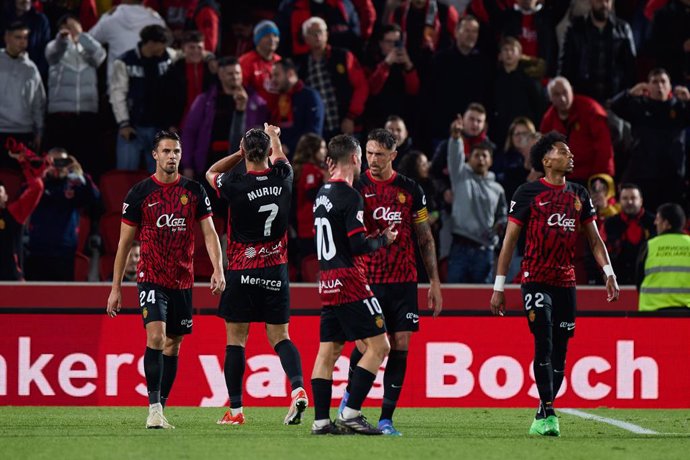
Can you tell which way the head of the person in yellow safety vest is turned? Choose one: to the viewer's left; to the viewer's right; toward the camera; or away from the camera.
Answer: to the viewer's left

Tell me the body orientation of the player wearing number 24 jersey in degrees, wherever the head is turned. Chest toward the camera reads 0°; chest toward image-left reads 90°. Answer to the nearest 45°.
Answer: approximately 0°

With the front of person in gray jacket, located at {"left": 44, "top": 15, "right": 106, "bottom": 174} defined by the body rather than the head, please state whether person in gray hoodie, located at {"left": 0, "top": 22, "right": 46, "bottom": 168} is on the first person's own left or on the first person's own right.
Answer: on the first person's own right

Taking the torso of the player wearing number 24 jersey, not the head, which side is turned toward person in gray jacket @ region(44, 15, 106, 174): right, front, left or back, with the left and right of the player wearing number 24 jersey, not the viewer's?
back

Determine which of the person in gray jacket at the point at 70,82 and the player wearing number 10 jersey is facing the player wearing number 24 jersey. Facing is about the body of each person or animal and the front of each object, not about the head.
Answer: the person in gray jacket

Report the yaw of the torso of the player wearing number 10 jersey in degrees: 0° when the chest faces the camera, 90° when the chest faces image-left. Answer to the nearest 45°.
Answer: approximately 225°

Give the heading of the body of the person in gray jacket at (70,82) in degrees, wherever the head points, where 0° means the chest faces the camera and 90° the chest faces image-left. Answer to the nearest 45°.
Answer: approximately 0°

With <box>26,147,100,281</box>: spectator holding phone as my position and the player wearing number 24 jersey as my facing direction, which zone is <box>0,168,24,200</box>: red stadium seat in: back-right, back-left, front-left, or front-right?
back-right

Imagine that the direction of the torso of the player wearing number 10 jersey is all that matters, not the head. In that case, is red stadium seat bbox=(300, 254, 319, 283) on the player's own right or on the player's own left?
on the player's own left

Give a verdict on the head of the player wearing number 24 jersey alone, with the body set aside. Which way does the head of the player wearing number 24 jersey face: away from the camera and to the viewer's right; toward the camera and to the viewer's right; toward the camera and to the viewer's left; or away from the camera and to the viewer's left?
toward the camera and to the viewer's right

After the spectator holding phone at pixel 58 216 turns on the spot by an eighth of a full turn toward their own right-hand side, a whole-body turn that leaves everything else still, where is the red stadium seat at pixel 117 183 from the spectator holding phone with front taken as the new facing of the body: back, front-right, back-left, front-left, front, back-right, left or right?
back

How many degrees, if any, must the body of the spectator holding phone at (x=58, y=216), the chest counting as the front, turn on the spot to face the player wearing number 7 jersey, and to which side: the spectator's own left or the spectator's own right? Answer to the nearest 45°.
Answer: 0° — they already face them
